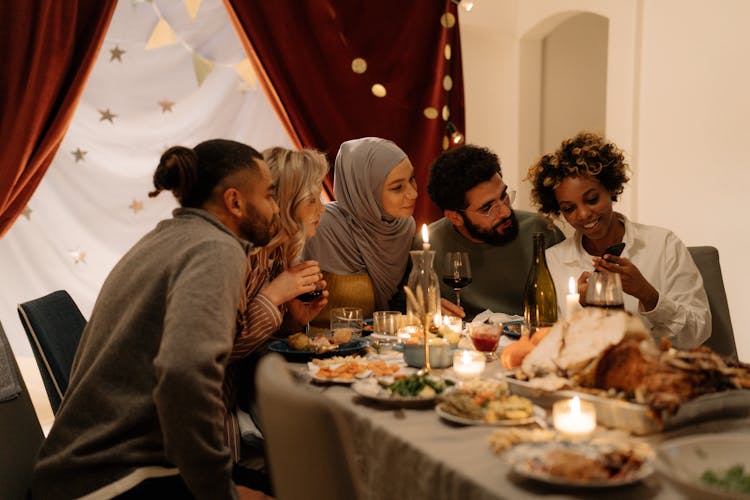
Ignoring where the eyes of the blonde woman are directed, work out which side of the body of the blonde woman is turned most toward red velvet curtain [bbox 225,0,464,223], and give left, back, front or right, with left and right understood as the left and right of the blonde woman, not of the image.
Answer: left

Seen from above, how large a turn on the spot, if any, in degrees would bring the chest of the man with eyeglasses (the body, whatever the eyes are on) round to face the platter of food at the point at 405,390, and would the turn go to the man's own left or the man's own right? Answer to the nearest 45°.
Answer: approximately 45° to the man's own right

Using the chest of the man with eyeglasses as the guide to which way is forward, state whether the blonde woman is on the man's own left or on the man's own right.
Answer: on the man's own right

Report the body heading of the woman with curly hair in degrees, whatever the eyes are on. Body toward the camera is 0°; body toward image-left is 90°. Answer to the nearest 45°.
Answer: approximately 45°

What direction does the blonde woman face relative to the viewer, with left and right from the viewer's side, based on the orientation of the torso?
facing to the right of the viewer

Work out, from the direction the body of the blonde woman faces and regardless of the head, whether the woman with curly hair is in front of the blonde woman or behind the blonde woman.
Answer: in front

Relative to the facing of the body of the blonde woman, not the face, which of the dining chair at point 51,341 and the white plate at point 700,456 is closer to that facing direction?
the white plate

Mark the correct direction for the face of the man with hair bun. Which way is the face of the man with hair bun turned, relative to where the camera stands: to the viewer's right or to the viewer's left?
to the viewer's right

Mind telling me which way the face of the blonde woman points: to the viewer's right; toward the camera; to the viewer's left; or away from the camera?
to the viewer's right

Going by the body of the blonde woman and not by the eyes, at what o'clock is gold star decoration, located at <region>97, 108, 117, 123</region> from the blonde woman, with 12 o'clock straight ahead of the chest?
The gold star decoration is roughly at 8 o'clock from the blonde woman.

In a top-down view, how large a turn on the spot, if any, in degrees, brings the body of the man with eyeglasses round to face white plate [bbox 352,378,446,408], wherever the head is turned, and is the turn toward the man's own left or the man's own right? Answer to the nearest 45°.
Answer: approximately 45° to the man's own right

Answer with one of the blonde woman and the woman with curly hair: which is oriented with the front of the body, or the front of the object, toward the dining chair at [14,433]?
the woman with curly hair

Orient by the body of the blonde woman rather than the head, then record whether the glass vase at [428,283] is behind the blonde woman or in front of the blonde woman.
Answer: in front

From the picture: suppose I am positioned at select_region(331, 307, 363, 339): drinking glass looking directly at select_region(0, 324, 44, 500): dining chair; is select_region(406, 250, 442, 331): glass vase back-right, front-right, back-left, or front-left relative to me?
back-left
